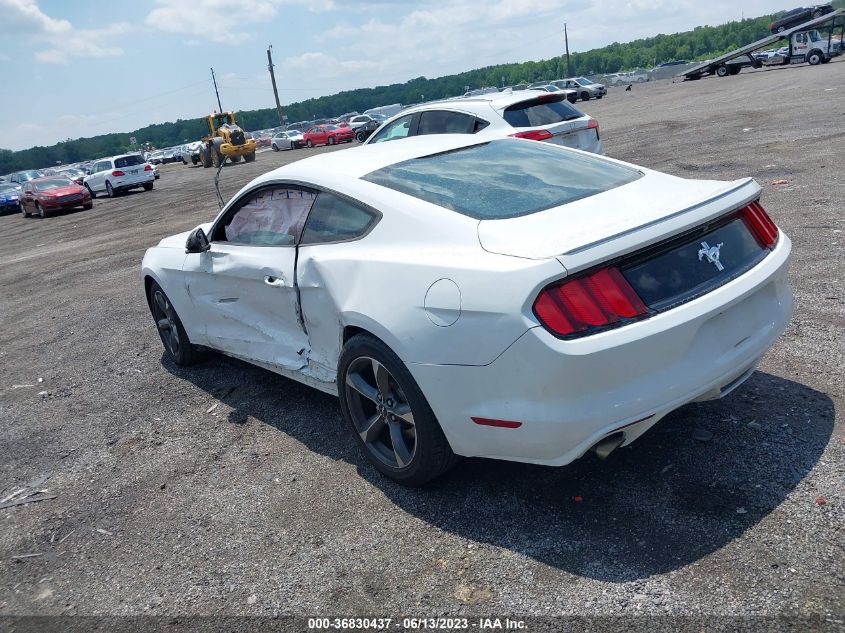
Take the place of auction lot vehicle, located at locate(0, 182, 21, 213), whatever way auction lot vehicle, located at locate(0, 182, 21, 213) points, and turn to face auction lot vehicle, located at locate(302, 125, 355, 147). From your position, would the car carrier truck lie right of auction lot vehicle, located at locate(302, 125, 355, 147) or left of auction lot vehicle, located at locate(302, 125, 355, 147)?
right

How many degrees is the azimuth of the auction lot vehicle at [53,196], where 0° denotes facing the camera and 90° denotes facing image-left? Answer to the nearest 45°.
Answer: approximately 315°

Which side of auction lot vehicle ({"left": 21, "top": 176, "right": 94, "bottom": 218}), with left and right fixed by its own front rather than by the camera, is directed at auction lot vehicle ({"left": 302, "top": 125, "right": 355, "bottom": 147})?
left

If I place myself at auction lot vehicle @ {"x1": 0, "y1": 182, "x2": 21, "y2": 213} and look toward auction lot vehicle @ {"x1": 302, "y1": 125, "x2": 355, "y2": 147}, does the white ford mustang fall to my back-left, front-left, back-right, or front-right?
back-right

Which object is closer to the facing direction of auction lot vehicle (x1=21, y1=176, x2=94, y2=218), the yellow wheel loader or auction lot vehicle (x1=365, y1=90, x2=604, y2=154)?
the auction lot vehicle

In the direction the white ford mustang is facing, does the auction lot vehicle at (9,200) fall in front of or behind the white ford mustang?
in front

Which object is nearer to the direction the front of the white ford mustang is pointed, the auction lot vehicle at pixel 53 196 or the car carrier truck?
the auction lot vehicle

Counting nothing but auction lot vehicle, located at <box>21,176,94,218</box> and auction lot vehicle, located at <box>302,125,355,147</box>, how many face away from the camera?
0
